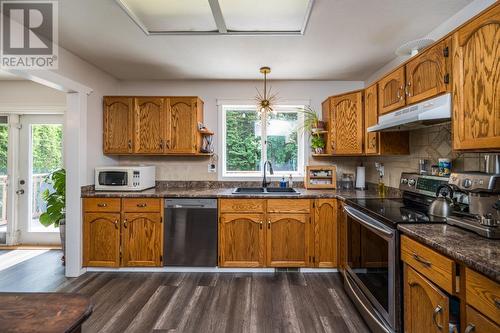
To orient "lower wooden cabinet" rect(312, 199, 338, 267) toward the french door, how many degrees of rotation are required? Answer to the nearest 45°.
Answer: approximately 90° to its right

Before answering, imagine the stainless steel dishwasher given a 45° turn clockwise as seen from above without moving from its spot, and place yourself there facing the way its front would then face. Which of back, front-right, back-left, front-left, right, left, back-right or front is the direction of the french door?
right

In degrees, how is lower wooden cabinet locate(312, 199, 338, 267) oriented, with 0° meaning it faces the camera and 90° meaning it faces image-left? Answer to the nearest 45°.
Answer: approximately 0°

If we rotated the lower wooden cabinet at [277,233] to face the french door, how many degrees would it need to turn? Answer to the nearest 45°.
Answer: approximately 90° to its right

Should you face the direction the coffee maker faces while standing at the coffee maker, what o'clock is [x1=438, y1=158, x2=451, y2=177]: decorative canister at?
The decorative canister is roughly at 4 o'clock from the coffee maker.

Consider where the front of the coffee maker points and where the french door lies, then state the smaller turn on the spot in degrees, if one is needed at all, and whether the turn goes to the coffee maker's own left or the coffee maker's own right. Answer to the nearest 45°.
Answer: approximately 45° to the coffee maker's own right

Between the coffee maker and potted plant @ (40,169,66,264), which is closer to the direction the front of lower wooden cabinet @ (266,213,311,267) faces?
the coffee maker

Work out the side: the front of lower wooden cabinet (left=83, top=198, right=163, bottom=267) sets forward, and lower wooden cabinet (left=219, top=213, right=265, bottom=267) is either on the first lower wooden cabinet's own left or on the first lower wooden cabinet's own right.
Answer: on the first lower wooden cabinet's own left

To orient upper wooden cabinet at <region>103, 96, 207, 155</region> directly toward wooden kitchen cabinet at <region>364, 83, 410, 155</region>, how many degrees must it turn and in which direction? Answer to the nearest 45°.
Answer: approximately 45° to its left

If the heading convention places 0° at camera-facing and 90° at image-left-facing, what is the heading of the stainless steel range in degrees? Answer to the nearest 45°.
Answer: approximately 45°

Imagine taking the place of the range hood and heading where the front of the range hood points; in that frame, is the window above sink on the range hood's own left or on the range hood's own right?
on the range hood's own right
